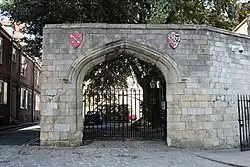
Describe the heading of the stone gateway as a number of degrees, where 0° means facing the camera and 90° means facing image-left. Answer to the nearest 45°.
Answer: approximately 0°

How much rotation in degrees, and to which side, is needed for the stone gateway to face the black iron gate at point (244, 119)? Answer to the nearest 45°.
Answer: approximately 90° to its left
